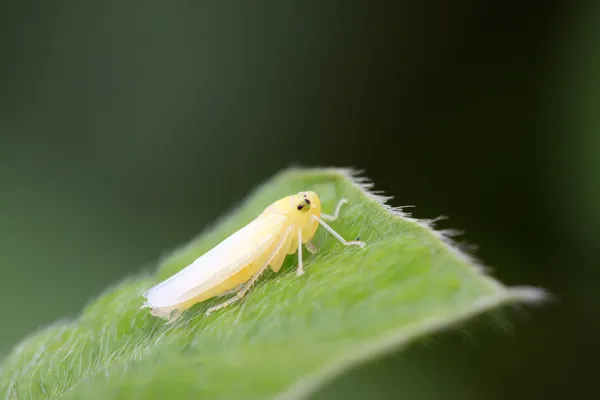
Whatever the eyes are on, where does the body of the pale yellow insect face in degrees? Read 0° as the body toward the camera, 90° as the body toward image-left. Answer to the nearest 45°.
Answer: approximately 270°
